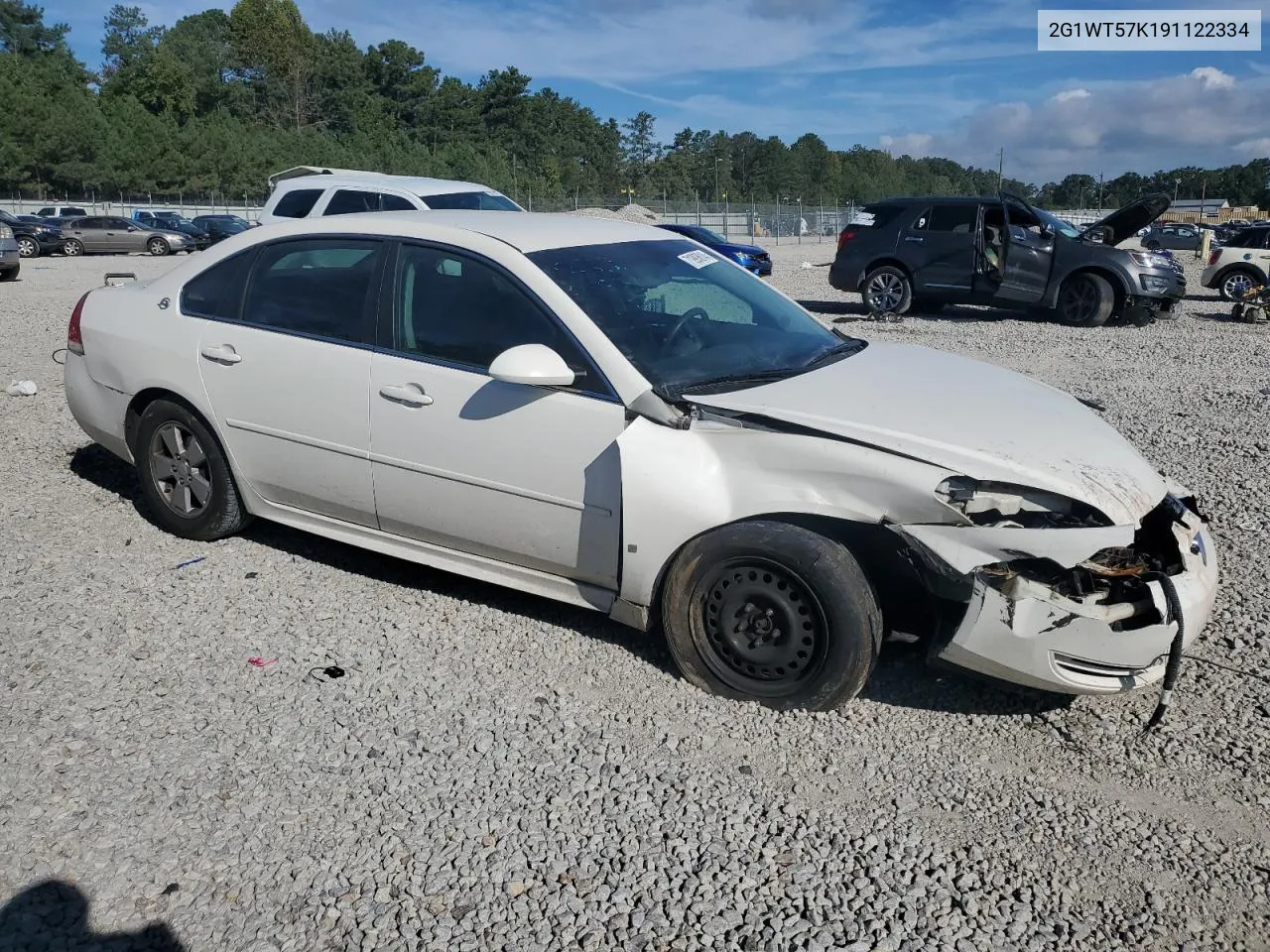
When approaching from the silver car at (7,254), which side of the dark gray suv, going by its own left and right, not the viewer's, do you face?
back

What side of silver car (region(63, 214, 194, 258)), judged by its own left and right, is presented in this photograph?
right

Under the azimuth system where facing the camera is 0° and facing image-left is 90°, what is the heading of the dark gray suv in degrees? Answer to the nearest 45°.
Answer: approximately 270°

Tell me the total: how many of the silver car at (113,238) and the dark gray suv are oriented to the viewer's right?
2

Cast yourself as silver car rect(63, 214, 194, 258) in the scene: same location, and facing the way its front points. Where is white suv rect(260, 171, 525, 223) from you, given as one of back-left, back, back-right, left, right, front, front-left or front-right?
right

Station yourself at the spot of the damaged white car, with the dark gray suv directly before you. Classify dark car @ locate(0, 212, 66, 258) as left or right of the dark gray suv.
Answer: left

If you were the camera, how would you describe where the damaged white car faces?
facing the viewer and to the right of the viewer

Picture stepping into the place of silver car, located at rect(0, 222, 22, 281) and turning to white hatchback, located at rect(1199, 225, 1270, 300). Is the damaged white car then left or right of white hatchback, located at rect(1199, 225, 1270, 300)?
right
